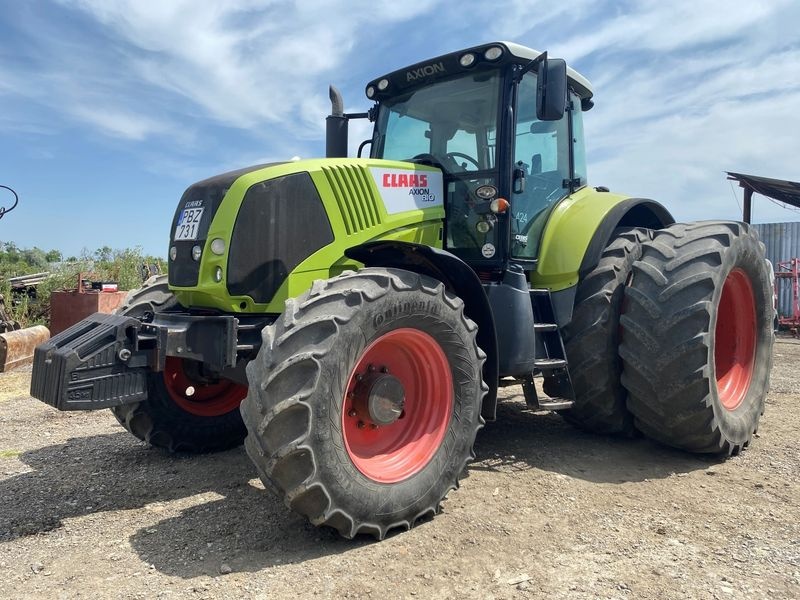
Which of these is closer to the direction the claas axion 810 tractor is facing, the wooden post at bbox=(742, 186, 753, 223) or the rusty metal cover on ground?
the rusty metal cover on ground

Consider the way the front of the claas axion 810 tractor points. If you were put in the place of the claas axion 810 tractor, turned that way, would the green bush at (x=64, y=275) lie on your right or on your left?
on your right

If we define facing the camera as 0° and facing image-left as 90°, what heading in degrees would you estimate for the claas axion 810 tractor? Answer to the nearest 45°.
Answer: approximately 45°

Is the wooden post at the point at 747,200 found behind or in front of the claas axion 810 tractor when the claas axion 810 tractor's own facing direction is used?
behind

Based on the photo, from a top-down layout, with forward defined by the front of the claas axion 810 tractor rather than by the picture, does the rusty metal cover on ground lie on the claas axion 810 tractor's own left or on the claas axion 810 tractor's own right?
on the claas axion 810 tractor's own right
